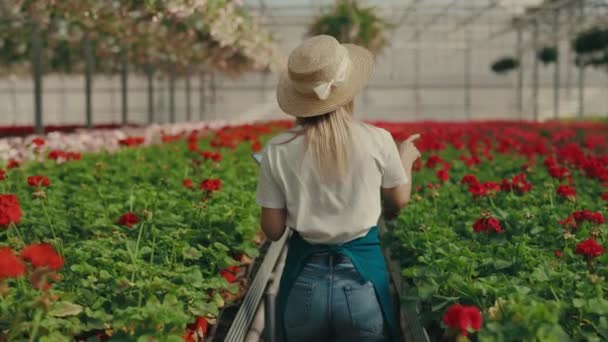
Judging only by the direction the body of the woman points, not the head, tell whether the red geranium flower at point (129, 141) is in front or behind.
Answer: in front

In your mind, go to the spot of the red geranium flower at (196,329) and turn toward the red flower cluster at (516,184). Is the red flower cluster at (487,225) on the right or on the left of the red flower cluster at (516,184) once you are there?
right

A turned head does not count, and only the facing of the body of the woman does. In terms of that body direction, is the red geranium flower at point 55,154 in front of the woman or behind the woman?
in front

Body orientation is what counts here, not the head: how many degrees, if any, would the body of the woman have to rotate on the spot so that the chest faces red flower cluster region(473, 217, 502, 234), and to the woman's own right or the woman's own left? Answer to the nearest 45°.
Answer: approximately 45° to the woman's own right

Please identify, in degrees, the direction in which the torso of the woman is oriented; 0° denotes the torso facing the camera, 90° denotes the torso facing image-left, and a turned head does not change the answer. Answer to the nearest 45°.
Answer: approximately 180°

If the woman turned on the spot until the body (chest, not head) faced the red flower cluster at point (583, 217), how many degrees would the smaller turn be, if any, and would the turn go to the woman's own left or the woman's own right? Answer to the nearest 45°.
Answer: approximately 45° to the woman's own right

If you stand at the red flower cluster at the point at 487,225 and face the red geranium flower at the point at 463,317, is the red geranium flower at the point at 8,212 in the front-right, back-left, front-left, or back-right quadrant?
front-right

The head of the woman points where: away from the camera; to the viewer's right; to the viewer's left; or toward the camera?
away from the camera
